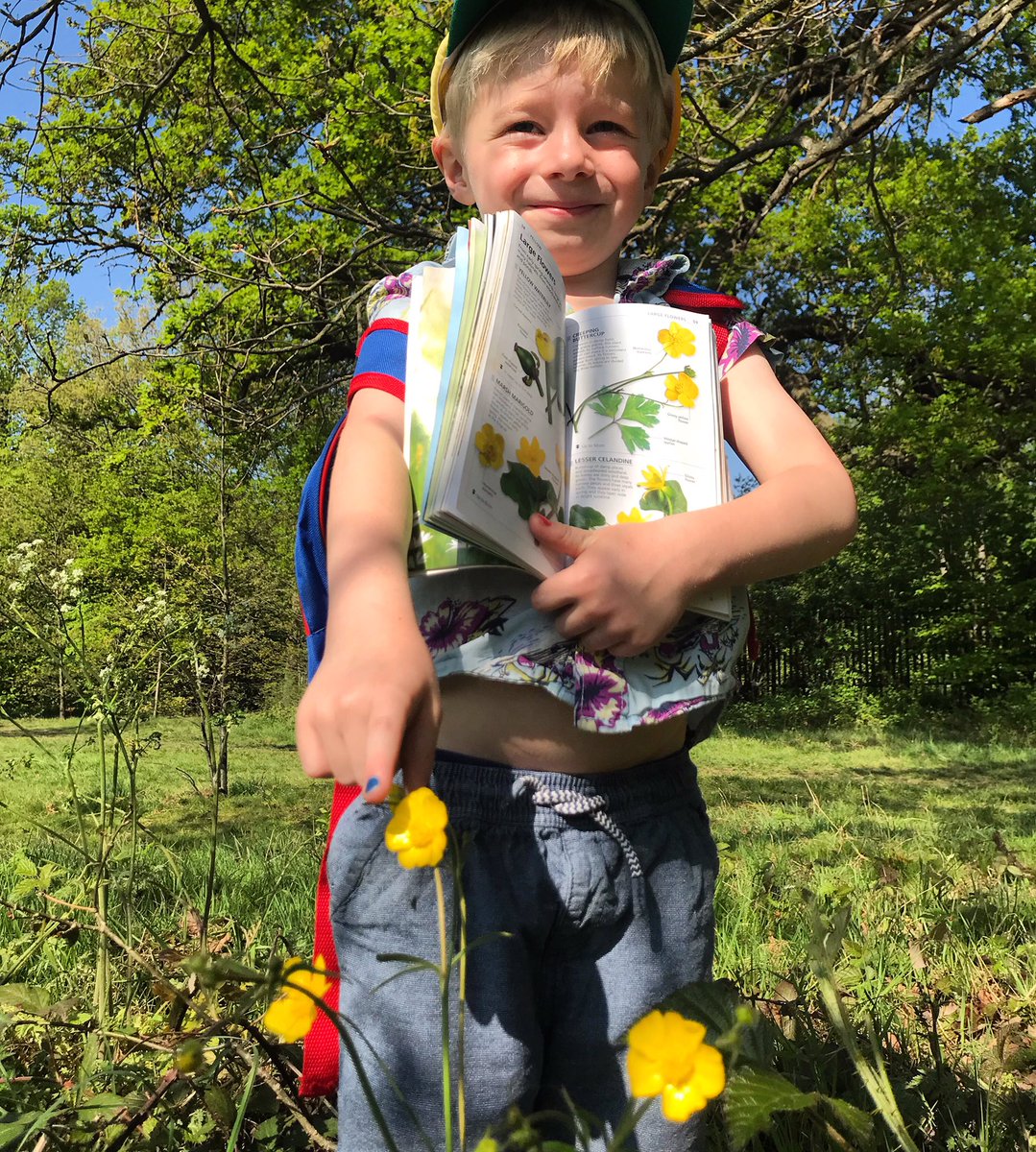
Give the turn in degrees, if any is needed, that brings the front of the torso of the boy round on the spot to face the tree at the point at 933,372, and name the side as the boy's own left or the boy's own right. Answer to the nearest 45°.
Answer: approximately 180°

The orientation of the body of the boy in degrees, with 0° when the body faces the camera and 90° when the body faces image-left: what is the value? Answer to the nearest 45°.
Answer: approximately 0°
